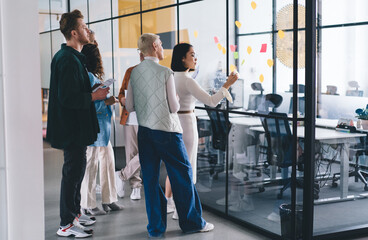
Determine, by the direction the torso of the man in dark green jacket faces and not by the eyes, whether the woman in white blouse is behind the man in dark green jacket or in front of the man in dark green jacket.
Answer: in front

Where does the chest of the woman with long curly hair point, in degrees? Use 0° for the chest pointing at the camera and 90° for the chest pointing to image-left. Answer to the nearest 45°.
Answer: approximately 270°

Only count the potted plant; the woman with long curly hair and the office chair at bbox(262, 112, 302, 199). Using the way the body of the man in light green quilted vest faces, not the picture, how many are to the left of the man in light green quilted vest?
1

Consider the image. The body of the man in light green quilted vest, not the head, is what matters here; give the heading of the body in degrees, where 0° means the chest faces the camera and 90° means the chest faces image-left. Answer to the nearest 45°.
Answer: approximately 225°

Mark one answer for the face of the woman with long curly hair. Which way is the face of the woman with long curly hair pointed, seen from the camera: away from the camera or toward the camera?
away from the camera

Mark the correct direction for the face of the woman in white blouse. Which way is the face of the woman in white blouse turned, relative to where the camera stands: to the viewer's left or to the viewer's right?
to the viewer's right

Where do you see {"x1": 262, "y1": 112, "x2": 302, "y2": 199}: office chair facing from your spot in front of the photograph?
facing away from the viewer and to the right of the viewer

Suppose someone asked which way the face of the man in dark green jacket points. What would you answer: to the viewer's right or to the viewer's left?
to the viewer's right

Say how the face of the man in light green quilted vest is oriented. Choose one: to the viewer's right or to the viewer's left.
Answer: to the viewer's right

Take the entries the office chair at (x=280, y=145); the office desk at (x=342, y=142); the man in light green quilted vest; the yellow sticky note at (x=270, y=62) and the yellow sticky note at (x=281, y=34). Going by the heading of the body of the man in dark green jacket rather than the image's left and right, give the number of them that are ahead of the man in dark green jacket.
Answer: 5
